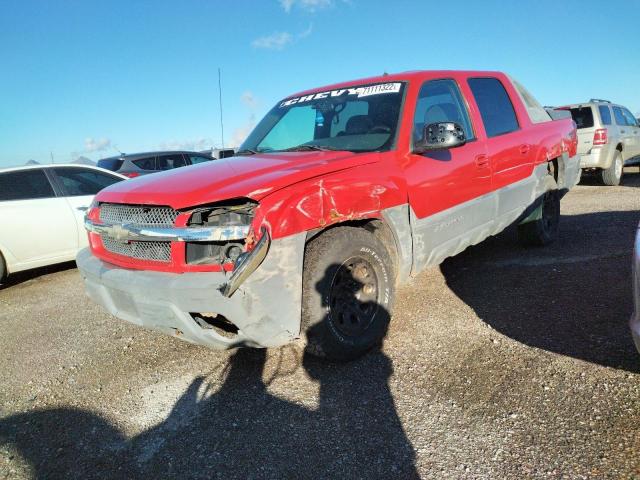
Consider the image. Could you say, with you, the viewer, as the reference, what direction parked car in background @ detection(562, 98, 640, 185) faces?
facing away from the viewer and to the right of the viewer

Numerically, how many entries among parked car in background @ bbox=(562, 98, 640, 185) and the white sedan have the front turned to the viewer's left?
0

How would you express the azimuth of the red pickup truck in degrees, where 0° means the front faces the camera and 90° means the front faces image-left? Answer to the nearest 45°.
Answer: approximately 45°

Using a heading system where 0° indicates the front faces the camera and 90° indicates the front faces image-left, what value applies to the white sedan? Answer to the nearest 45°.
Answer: approximately 225°

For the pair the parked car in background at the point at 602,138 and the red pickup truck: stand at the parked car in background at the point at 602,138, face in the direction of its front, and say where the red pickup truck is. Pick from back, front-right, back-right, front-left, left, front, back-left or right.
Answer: back-right

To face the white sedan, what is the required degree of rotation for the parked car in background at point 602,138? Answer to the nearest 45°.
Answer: approximately 180°

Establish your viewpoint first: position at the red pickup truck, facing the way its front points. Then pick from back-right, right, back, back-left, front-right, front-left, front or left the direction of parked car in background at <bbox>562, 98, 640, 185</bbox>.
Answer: back

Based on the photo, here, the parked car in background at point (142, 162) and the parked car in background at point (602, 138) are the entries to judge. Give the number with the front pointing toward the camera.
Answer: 0

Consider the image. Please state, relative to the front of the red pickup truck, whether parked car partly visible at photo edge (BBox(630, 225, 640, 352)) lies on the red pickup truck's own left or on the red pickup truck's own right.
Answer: on the red pickup truck's own left
